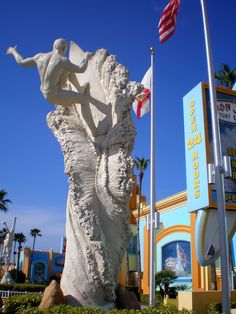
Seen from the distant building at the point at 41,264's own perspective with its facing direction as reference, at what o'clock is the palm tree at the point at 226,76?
The palm tree is roughly at 11 o'clock from the distant building.

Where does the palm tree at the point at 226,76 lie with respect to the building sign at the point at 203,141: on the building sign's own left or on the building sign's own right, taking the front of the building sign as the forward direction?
on the building sign's own left

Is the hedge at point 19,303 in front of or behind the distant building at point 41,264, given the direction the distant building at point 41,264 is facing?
in front

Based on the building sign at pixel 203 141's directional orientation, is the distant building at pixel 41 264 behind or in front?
behind

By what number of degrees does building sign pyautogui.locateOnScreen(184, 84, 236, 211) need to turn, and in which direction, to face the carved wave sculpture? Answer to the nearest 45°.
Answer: approximately 45° to its right

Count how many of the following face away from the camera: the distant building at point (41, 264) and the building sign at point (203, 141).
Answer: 0

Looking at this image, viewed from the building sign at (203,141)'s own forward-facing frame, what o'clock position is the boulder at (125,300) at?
The boulder is roughly at 2 o'clock from the building sign.
